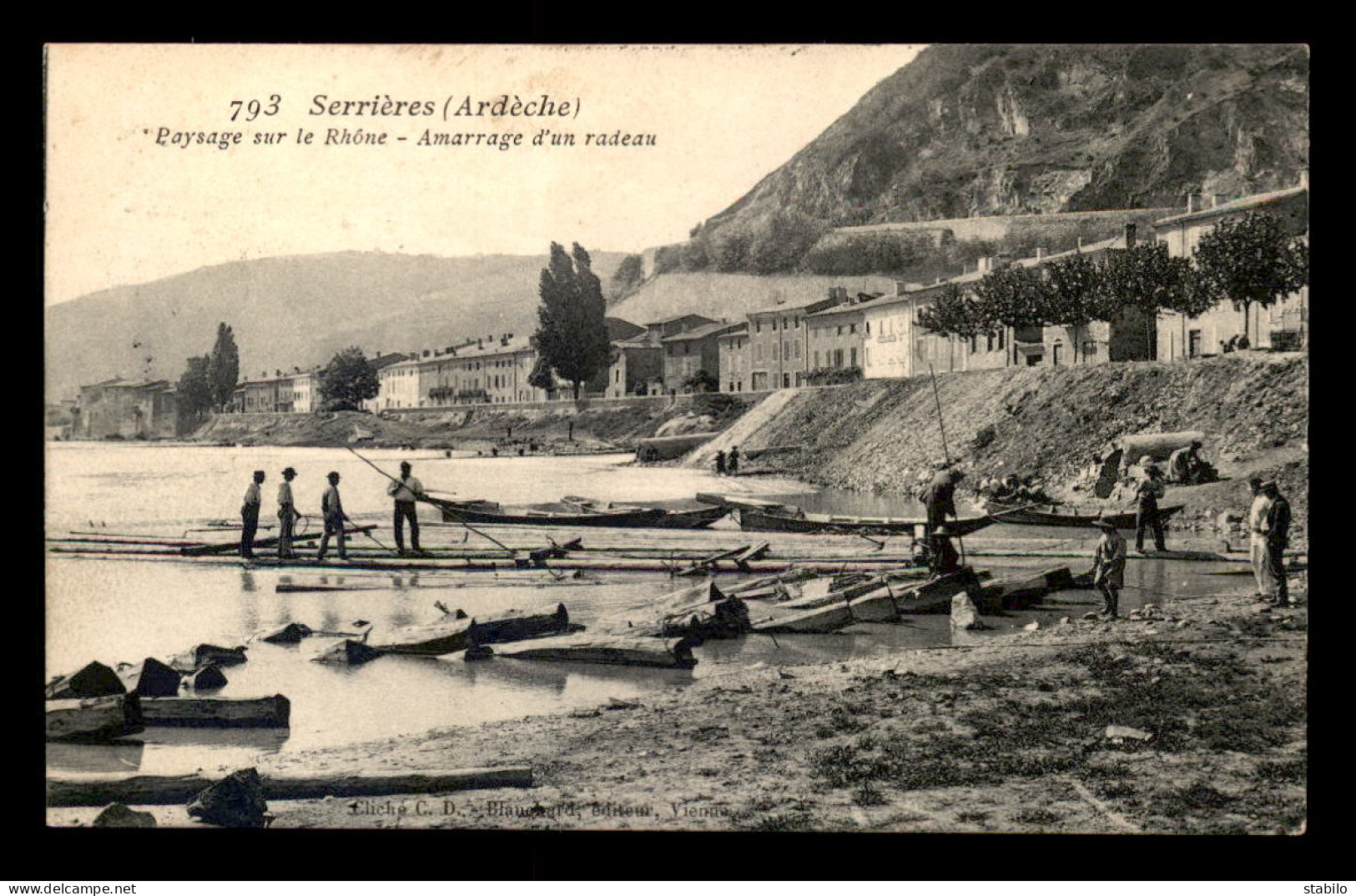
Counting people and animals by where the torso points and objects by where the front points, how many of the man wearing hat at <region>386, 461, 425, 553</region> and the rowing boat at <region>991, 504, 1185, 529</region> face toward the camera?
1

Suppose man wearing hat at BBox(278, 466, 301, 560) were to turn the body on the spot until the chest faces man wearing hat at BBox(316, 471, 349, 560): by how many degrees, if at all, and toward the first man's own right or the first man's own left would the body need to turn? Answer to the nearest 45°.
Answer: approximately 45° to the first man's own left

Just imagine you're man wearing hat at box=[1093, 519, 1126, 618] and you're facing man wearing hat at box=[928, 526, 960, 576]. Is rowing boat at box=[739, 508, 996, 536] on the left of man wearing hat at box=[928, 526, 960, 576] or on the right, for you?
right

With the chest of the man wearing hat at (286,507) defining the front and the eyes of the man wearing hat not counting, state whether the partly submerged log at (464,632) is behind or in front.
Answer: in front
